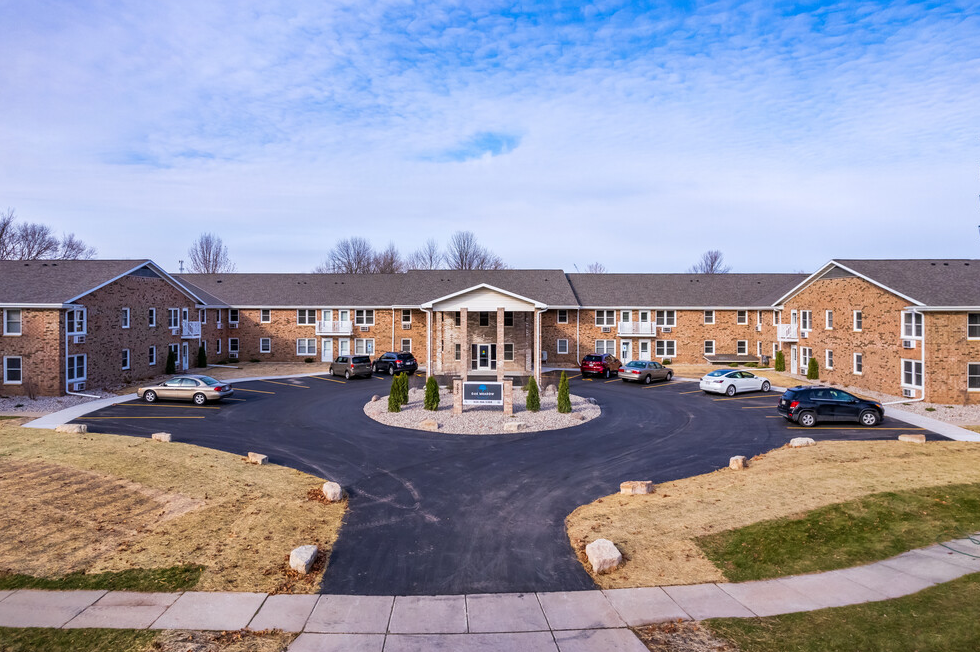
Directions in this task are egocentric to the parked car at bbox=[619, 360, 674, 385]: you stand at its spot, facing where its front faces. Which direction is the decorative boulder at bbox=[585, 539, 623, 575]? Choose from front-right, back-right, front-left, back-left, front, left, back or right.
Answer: back-right

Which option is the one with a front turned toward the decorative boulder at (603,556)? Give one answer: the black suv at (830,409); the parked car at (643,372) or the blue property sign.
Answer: the blue property sign

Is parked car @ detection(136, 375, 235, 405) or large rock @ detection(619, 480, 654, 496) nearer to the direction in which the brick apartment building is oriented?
the large rock

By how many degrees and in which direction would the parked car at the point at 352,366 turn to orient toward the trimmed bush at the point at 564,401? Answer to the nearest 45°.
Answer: approximately 180°

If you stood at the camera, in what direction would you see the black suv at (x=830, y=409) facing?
facing to the right of the viewer

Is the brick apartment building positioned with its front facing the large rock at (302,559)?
yes

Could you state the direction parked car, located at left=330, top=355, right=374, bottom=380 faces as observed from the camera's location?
facing away from the viewer and to the left of the viewer

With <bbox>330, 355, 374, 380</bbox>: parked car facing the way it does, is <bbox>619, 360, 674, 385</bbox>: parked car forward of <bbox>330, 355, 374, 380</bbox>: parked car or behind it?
behind
